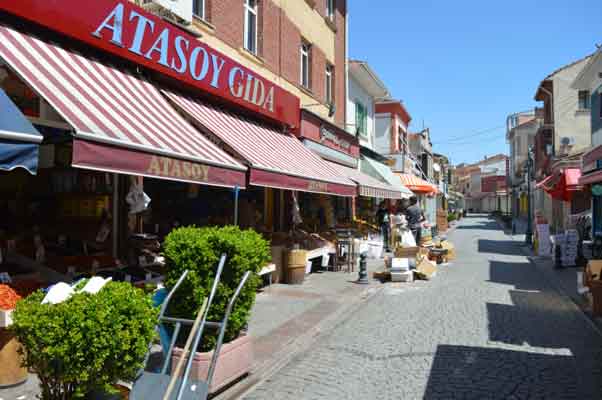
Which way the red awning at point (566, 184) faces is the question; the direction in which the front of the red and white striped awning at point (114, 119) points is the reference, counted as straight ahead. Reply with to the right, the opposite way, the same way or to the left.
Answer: the opposite way

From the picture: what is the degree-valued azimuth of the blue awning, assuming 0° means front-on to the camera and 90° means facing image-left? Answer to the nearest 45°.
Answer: approximately 315°

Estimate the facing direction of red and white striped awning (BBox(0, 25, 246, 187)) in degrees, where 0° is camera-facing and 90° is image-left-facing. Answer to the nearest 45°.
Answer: approximately 315°

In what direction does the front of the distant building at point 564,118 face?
to the viewer's left

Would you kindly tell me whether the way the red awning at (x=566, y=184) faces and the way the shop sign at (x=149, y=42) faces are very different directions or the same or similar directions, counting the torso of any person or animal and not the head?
very different directions

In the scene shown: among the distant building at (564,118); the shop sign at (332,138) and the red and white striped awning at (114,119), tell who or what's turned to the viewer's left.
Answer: the distant building

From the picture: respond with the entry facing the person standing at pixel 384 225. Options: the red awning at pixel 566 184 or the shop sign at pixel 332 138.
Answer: the red awning

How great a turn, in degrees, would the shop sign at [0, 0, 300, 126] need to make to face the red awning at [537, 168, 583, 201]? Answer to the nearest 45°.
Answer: approximately 45° to its left

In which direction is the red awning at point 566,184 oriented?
to the viewer's left
